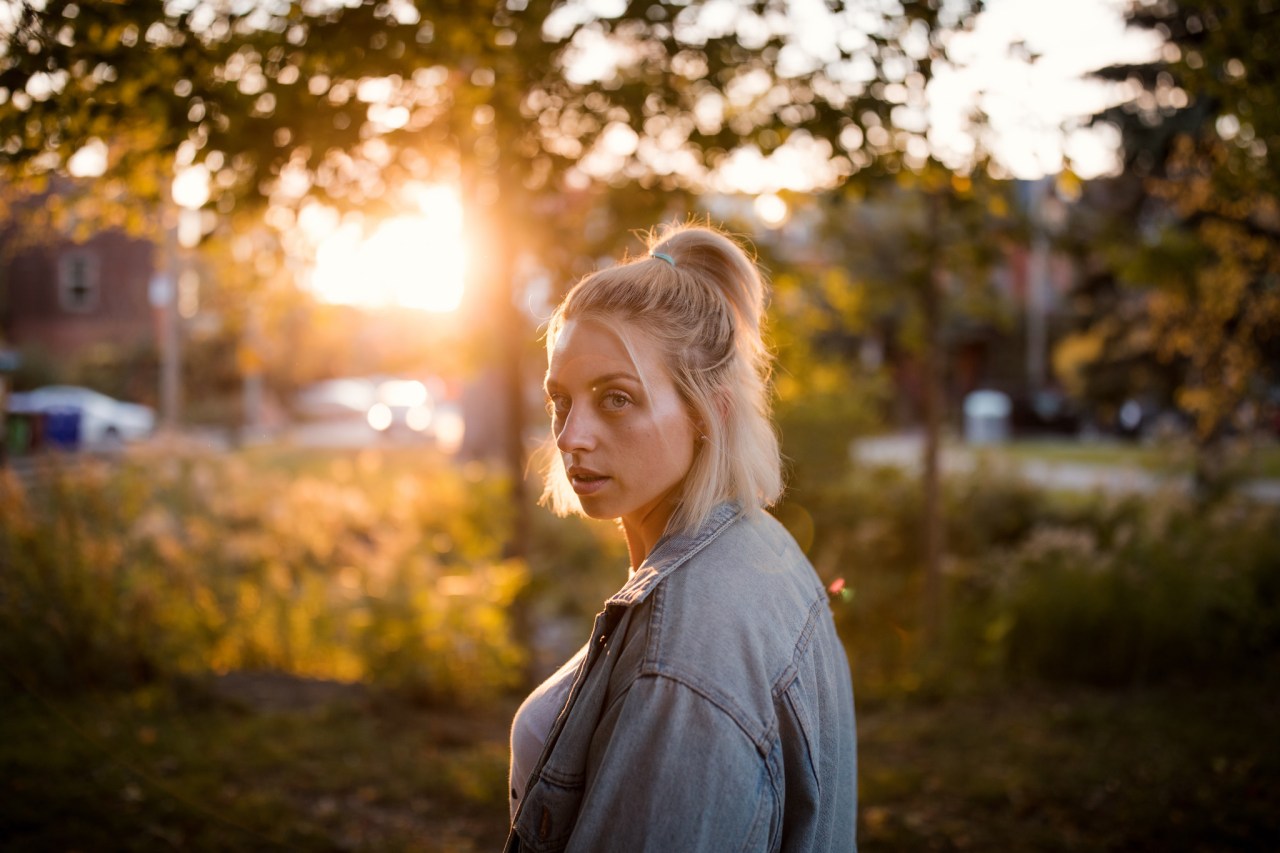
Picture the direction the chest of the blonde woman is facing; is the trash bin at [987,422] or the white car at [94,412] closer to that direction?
the white car

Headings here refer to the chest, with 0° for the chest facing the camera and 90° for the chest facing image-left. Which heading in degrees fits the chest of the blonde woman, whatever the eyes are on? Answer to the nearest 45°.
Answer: approximately 90°

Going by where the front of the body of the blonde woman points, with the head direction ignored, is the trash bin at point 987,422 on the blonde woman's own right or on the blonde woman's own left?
on the blonde woman's own right

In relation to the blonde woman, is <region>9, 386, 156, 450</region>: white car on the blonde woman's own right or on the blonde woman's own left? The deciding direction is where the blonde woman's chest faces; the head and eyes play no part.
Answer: on the blonde woman's own right

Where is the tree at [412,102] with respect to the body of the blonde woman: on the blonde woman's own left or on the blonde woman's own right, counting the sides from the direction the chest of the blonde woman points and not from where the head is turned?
on the blonde woman's own right
